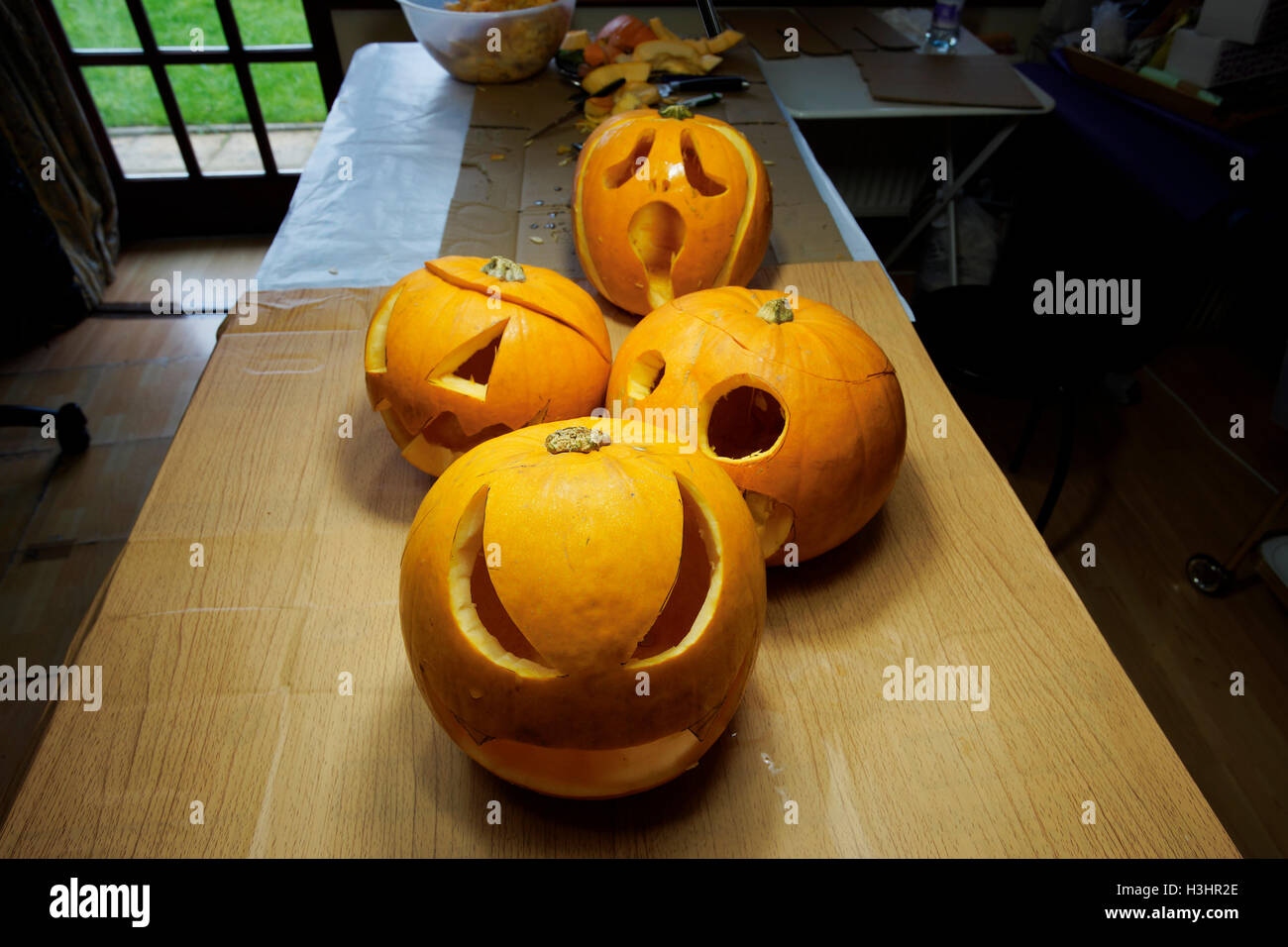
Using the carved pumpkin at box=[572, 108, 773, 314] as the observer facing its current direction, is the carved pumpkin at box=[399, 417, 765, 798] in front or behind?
in front

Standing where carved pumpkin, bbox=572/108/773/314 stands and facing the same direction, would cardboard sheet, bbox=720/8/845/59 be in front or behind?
behind

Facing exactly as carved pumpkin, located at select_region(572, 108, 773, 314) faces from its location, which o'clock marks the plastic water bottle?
The plastic water bottle is roughly at 7 o'clock from the carved pumpkin.

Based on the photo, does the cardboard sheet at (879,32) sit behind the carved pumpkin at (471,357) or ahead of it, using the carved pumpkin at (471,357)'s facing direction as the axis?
behind

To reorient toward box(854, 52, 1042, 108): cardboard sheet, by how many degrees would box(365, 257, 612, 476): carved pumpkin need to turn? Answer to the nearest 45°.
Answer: approximately 180°

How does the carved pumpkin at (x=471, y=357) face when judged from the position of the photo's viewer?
facing the viewer and to the left of the viewer

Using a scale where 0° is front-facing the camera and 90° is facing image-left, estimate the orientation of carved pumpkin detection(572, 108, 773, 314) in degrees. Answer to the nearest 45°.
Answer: approximately 0°

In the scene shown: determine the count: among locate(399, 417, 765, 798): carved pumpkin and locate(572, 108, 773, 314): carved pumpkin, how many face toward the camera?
2

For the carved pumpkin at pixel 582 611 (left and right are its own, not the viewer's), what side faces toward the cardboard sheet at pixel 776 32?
back

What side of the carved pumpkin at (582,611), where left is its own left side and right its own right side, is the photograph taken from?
front

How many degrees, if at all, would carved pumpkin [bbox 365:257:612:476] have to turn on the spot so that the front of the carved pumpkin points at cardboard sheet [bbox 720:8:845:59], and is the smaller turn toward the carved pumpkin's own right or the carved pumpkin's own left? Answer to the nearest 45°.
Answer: approximately 180°

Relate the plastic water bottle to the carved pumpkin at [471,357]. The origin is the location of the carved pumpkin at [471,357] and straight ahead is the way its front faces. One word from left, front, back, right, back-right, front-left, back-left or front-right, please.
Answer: back
